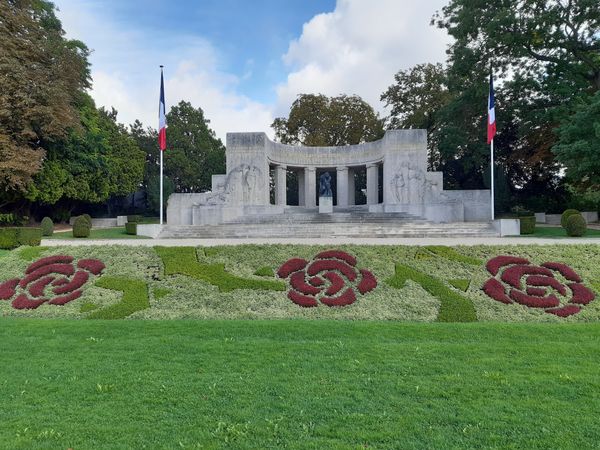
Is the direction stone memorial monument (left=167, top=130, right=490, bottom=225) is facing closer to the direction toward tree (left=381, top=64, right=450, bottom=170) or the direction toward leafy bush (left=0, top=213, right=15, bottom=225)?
the leafy bush

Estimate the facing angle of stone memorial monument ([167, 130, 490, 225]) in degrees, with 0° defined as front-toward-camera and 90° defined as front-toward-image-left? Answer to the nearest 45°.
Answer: approximately 0°

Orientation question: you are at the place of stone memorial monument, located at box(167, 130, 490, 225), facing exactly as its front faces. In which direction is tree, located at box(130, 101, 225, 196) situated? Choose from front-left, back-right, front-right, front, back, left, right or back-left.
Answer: back-right

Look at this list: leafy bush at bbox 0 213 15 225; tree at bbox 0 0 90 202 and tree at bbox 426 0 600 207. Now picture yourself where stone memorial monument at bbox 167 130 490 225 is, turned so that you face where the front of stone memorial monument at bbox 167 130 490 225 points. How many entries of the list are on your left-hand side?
1

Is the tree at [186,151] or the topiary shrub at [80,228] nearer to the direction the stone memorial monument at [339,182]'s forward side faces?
the topiary shrub

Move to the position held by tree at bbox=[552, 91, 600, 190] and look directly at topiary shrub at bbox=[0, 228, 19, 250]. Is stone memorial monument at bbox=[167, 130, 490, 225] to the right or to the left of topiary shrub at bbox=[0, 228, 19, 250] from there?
right

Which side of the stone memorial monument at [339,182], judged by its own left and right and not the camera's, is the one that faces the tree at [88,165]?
right

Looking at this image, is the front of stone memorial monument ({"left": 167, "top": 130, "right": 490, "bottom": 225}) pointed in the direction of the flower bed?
yes

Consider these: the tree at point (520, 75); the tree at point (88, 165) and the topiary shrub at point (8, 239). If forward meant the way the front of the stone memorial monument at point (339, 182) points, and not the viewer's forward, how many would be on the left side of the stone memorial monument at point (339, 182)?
1

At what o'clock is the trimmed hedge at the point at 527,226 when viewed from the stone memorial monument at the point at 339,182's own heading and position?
The trimmed hedge is roughly at 10 o'clock from the stone memorial monument.

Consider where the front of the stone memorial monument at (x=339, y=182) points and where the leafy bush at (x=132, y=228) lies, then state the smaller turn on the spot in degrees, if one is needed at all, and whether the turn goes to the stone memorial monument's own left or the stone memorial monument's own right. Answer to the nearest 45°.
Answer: approximately 90° to the stone memorial monument's own right

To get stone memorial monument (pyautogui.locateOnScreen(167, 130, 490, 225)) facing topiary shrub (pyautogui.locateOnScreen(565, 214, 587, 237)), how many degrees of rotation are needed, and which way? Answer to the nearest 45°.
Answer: approximately 45° to its left

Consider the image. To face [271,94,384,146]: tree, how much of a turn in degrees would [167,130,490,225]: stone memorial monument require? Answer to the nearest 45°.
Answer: approximately 180°

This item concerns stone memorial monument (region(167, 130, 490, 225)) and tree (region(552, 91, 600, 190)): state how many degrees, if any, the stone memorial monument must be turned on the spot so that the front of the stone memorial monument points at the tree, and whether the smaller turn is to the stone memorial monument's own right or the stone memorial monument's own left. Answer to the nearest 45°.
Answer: approximately 45° to the stone memorial monument's own left

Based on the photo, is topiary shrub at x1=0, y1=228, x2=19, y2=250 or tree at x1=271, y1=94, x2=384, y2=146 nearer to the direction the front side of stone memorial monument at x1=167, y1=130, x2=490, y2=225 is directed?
the topiary shrub

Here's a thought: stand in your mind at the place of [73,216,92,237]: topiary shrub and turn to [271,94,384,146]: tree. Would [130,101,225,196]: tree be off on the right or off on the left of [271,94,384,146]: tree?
left

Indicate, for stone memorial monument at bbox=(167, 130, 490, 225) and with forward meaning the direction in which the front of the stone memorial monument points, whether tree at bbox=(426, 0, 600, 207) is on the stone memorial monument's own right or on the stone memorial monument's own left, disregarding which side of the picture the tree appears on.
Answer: on the stone memorial monument's own left
